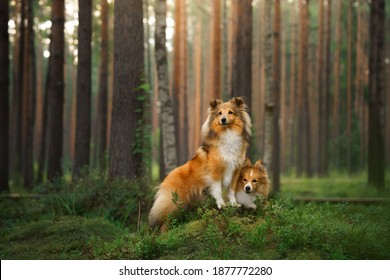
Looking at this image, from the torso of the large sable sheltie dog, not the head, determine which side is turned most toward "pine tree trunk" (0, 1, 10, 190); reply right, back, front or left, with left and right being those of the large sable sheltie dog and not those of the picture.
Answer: back

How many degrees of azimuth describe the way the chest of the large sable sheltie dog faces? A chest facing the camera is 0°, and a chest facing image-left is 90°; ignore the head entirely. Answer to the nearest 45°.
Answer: approximately 315°

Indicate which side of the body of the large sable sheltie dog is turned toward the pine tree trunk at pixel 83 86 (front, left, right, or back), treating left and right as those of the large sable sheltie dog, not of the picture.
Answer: back

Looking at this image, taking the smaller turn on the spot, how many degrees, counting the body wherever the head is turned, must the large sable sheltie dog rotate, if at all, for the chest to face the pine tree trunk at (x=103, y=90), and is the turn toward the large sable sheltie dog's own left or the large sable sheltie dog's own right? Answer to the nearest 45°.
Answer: approximately 135° to the large sable sheltie dog's own left

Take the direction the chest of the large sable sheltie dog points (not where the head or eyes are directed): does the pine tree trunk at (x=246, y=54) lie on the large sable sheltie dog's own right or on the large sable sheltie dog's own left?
on the large sable sheltie dog's own left

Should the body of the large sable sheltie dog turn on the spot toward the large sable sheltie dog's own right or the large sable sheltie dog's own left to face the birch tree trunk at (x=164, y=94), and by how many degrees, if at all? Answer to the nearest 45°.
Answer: approximately 135° to the large sable sheltie dog's own left

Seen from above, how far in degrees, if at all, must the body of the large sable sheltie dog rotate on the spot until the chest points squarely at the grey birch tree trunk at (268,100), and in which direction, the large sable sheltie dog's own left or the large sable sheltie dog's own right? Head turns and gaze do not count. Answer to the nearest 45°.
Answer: approximately 135° to the large sable sheltie dog's own left

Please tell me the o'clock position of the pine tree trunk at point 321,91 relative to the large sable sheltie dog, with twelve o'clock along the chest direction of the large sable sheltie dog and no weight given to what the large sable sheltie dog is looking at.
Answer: The pine tree trunk is roughly at 8 o'clock from the large sable sheltie dog.

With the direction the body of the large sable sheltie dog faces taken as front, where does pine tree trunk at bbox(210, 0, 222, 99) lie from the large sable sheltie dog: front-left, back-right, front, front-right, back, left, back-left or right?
back-left
